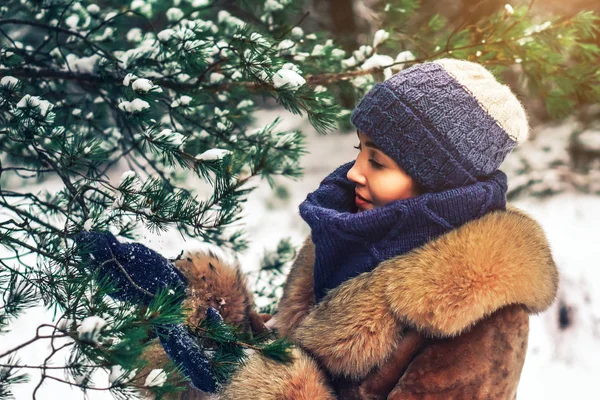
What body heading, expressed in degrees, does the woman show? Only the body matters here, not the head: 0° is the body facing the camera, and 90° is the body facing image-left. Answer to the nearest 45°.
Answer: approximately 90°

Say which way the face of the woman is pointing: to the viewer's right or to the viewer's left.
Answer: to the viewer's left

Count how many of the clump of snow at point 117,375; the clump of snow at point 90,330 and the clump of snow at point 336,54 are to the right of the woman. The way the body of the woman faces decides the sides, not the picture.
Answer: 1

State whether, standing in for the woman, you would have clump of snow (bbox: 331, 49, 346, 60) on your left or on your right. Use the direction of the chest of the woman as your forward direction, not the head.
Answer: on your right

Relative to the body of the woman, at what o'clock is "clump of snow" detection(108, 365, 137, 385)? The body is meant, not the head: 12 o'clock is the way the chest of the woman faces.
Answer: The clump of snow is roughly at 11 o'clock from the woman.
